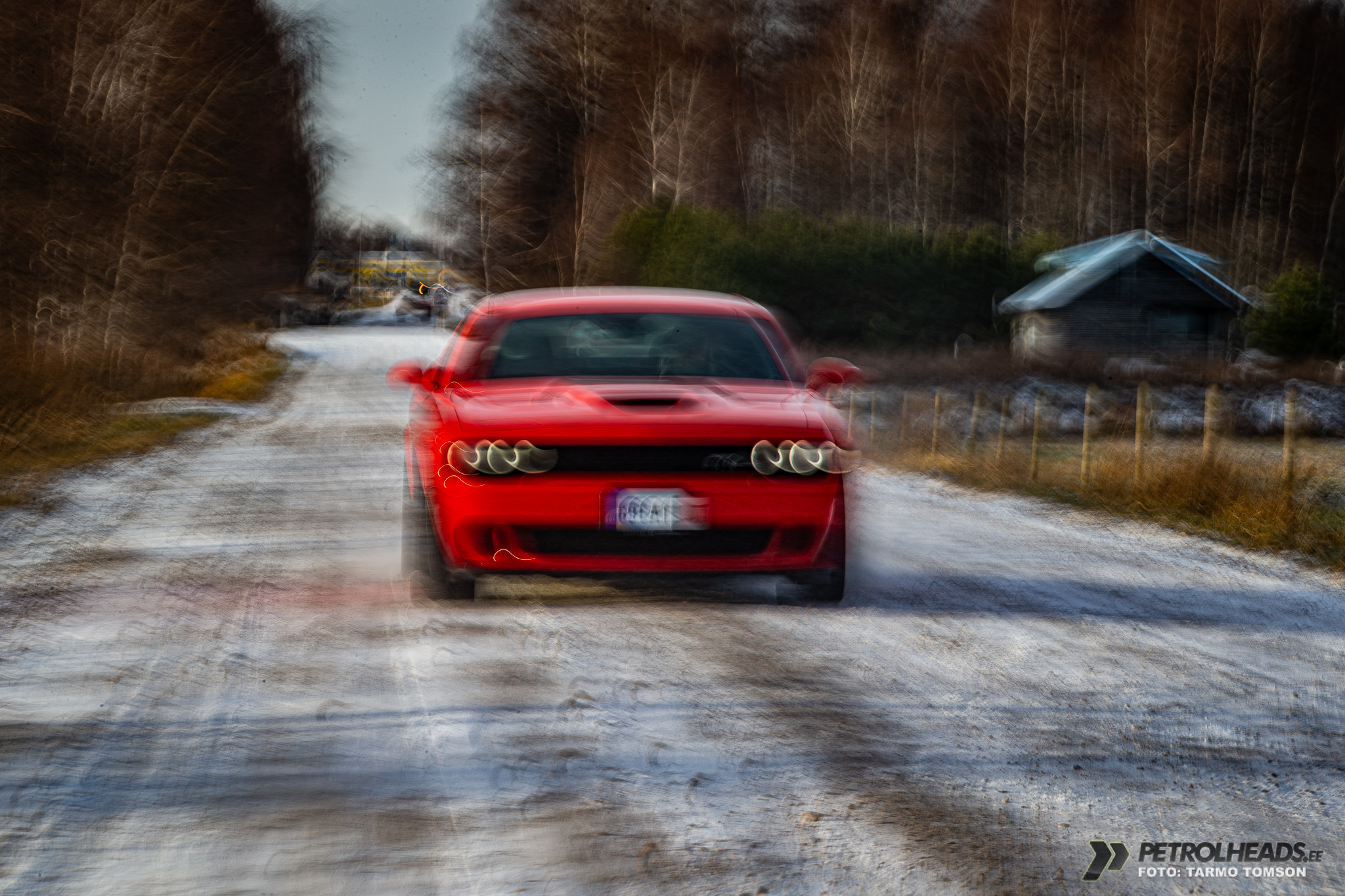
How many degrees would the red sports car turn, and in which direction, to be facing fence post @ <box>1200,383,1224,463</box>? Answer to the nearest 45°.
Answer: approximately 135° to its left

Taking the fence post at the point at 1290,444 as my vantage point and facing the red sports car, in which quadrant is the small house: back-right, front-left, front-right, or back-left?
back-right

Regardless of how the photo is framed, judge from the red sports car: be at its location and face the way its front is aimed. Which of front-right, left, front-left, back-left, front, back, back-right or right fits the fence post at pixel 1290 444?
back-left

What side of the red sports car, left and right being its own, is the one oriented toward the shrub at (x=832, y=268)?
back

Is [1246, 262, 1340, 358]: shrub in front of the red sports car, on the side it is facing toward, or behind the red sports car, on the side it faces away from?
behind

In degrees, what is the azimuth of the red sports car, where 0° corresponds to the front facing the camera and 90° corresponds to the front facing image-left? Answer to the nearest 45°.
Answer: approximately 0°

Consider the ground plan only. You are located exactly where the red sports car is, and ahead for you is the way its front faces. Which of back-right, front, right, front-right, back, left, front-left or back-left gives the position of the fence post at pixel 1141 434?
back-left
